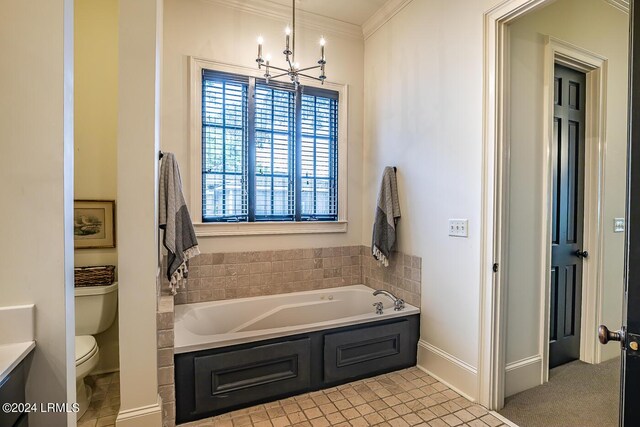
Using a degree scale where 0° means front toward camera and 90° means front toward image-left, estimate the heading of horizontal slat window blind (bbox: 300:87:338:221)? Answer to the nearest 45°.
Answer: approximately 315°

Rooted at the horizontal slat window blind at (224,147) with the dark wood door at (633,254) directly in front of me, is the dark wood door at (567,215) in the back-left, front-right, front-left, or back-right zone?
front-left

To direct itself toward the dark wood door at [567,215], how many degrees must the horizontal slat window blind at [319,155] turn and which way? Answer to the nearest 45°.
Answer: approximately 45° to its left

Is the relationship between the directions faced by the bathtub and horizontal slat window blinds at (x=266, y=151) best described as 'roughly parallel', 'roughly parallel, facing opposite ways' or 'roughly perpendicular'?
roughly parallel

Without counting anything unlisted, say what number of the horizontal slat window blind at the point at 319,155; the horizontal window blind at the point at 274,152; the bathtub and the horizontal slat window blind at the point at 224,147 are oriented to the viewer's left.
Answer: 0

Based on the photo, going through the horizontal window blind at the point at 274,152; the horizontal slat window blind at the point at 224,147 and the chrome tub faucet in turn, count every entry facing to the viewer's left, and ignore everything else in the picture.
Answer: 1

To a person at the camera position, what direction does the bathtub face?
facing the viewer and to the right of the viewer

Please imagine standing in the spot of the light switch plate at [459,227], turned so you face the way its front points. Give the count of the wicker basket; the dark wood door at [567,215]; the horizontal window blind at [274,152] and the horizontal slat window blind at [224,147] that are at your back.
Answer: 1

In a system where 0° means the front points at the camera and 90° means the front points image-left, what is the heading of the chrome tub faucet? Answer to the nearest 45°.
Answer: approximately 90°

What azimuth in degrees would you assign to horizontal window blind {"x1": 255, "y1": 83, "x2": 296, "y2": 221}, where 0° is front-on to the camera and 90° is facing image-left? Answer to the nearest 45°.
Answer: approximately 315°

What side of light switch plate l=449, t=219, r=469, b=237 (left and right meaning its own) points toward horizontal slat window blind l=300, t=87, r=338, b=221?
right

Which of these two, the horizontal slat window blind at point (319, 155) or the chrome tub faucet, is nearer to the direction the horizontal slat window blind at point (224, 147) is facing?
the chrome tub faucet

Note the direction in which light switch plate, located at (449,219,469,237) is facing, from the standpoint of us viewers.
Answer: facing the viewer and to the left of the viewer
